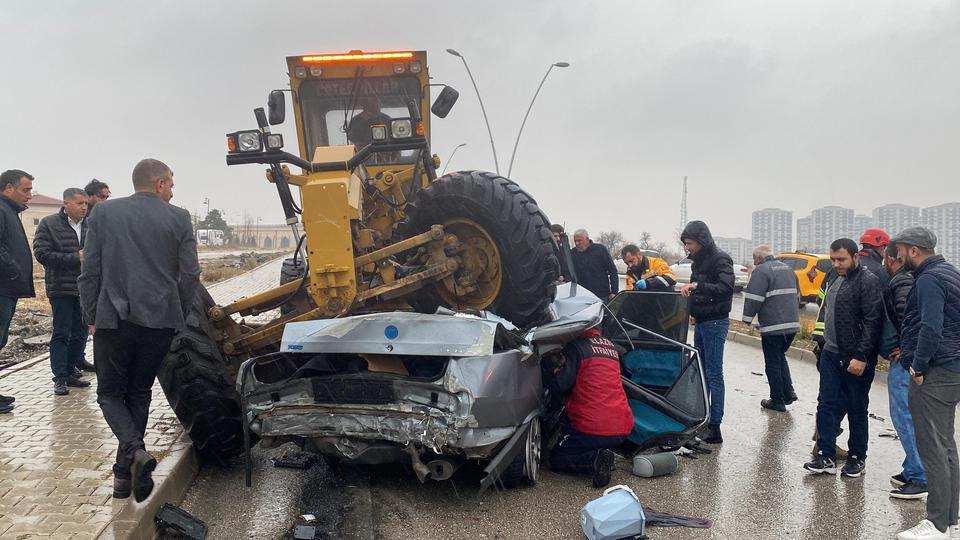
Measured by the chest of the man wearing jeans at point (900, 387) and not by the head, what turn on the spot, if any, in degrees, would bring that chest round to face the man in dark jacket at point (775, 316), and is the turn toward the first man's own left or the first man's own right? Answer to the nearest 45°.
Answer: approximately 45° to the first man's own right

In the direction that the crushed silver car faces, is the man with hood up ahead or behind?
ahead

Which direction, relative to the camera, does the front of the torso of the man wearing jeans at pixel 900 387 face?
to the viewer's left

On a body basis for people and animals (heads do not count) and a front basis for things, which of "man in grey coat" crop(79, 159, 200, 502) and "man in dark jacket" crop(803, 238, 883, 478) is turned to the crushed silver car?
the man in dark jacket

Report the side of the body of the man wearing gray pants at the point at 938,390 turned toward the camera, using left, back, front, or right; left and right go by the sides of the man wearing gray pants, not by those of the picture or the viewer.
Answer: left

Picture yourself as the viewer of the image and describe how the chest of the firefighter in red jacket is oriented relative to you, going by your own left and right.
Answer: facing away from the viewer and to the left of the viewer

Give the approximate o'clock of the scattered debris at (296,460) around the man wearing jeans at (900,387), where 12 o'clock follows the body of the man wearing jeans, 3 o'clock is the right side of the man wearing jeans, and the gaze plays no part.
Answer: The scattered debris is roughly at 11 o'clock from the man wearing jeans.

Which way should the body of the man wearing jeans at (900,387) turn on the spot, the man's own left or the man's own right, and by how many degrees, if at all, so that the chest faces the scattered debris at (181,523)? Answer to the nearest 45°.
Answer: approximately 45° to the man's own left

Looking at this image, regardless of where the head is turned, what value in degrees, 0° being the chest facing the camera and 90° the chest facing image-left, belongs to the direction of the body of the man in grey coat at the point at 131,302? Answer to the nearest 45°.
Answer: approximately 180°

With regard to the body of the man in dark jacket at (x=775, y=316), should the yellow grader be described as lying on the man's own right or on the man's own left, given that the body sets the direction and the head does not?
on the man's own left

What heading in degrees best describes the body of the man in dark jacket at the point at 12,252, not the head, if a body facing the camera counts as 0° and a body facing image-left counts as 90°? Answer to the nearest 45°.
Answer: approximately 270°

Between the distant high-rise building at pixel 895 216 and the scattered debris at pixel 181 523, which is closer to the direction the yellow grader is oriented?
the scattered debris

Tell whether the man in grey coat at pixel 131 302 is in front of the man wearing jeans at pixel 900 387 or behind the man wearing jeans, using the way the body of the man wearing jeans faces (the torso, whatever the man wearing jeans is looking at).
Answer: in front

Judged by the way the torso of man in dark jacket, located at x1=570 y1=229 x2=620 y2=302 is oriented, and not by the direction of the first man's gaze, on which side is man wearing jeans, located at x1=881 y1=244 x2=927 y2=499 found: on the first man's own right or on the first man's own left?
on the first man's own left
